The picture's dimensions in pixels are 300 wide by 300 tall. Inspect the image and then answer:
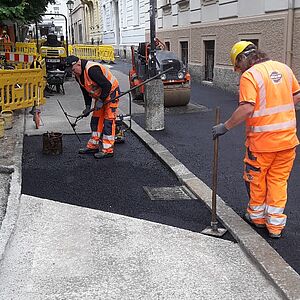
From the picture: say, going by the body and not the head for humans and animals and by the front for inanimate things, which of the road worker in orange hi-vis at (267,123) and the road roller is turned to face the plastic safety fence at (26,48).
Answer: the road worker in orange hi-vis

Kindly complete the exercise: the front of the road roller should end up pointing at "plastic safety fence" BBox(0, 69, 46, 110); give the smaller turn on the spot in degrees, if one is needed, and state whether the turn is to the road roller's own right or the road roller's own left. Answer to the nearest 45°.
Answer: approximately 90° to the road roller's own right

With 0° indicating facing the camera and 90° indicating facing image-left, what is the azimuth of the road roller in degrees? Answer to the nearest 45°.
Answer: approximately 315°

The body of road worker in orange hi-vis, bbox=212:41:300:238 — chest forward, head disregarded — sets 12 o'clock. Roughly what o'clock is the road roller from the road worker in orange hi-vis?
The road roller is roughly at 1 o'clock from the road worker in orange hi-vis.

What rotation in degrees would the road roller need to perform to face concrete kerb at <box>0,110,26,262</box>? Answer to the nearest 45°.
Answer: approximately 45° to its right

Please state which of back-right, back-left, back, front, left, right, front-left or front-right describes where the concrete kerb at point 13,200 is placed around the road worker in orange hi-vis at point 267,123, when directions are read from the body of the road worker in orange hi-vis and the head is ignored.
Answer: front-left

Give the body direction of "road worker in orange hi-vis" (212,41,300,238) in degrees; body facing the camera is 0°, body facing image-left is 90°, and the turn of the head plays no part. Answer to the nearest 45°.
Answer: approximately 135°

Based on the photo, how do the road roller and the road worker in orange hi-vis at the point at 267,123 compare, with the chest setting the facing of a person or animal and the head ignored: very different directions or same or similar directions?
very different directions

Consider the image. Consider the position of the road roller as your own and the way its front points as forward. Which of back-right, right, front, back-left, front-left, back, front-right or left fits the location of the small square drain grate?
front-right
